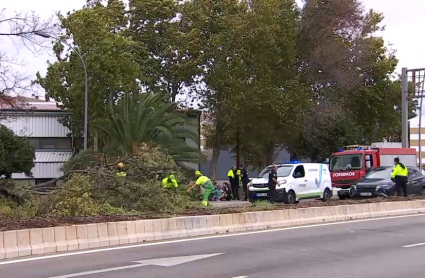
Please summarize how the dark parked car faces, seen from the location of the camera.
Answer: facing the viewer and to the left of the viewer

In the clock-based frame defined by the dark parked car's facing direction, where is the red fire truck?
The red fire truck is roughly at 4 o'clock from the dark parked car.

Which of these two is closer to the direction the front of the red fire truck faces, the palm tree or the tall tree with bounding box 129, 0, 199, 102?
the palm tree

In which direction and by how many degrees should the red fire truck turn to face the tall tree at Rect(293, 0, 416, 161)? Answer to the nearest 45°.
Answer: approximately 135° to its right

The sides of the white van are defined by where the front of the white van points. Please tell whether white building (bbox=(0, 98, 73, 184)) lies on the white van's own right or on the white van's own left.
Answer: on the white van's own right

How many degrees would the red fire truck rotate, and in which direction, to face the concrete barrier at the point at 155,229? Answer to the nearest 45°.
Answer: approximately 45° to its left

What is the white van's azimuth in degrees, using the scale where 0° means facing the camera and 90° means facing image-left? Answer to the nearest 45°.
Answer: approximately 45°

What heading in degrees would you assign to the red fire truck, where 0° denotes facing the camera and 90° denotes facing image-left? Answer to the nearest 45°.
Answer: approximately 45°

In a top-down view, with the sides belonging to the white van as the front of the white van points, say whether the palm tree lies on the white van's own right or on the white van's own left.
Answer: on the white van's own right

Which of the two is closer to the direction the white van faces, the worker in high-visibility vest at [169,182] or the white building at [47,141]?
the worker in high-visibility vest

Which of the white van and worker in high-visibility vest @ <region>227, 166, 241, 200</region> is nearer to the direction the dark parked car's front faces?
the white van

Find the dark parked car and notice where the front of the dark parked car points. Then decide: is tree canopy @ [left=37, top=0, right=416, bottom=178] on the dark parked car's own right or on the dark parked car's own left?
on the dark parked car's own right
